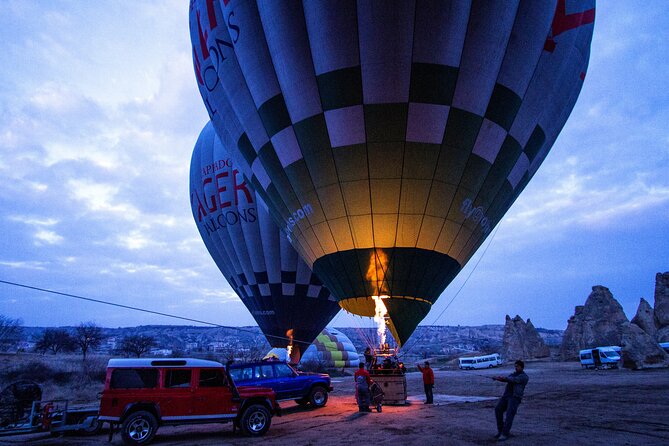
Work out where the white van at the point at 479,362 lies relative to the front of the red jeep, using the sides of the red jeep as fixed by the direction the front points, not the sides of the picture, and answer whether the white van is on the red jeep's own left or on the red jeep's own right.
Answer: on the red jeep's own left

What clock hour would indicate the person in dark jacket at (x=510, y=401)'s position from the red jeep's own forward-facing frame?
The person in dark jacket is roughly at 1 o'clock from the red jeep.

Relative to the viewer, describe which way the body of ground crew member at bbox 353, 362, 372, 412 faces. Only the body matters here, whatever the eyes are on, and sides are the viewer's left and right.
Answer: facing away from the viewer

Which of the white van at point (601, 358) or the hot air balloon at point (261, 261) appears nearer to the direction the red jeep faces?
the white van

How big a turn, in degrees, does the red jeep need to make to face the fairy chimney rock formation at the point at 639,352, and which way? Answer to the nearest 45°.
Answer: approximately 45° to its left

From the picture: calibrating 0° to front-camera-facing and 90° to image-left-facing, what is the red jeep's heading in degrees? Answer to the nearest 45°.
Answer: approximately 270°

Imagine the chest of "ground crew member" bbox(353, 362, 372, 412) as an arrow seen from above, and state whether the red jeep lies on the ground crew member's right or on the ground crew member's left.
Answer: on the ground crew member's left

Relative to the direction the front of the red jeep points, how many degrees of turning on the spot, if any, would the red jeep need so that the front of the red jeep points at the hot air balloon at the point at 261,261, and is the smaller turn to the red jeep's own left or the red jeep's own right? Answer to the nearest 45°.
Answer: approximately 90° to the red jeep's own left

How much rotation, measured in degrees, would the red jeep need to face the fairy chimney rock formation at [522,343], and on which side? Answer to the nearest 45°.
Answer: approximately 45° to its left

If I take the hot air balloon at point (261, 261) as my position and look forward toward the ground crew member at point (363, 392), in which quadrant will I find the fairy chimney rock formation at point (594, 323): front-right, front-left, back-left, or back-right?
back-left
